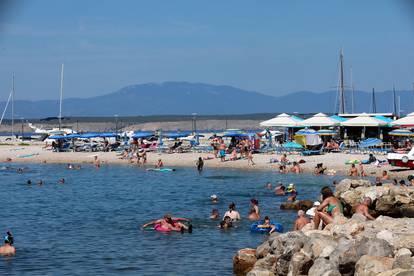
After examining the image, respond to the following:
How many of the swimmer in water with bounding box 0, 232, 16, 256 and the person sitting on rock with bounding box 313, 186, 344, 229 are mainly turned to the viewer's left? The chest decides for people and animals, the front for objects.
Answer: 1

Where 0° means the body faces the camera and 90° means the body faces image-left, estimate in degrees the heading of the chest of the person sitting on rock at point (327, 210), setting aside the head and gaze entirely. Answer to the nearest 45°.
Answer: approximately 90°

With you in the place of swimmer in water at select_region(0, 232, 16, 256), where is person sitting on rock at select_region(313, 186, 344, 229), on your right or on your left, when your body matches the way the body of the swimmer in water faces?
on your right

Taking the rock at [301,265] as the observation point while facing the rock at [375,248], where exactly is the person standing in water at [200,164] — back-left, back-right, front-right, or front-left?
front-left

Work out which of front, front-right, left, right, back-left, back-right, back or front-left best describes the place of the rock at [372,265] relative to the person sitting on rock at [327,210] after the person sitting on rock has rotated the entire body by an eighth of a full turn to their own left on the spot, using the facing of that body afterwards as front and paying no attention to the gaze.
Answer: front-left

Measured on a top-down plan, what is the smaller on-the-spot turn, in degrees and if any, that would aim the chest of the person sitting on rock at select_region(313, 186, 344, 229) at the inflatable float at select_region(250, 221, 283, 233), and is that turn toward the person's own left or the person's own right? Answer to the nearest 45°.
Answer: approximately 45° to the person's own right

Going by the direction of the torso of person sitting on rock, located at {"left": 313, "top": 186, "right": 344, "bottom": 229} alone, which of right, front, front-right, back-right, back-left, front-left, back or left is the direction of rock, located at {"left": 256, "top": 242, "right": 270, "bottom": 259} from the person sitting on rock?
front-left

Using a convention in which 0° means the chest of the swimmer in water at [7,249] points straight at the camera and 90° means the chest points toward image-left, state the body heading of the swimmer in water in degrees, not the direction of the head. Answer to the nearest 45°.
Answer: approximately 180°

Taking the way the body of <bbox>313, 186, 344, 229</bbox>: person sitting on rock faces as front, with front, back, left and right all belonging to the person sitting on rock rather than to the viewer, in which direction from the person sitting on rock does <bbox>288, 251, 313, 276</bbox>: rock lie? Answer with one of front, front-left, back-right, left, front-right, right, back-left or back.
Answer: left

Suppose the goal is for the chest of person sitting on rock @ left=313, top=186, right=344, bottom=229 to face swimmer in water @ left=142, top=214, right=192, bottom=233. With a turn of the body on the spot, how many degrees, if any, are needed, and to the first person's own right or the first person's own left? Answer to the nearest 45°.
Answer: approximately 45° to the first person's own right

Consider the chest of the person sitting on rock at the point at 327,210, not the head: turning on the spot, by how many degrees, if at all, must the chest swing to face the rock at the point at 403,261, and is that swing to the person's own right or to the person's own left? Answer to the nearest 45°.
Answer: approximately 90° to the person's own left

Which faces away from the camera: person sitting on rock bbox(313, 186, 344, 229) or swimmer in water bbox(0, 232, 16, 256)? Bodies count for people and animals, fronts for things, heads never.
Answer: the swimmer in water
